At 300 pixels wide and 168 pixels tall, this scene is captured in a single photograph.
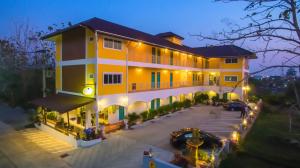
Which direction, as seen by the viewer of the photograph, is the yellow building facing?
facing the viewer and to the right of the viewer

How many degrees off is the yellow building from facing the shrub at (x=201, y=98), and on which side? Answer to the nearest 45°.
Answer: approximately 90° to its left

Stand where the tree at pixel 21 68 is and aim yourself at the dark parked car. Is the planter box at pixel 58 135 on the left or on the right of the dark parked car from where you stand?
right

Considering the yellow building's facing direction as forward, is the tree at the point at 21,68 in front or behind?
behind
